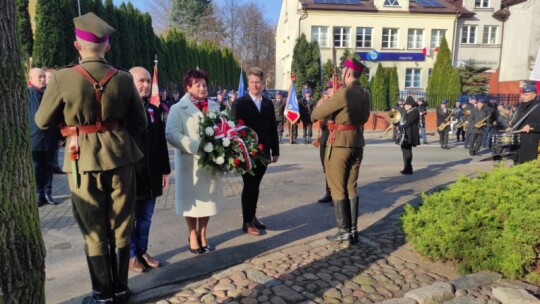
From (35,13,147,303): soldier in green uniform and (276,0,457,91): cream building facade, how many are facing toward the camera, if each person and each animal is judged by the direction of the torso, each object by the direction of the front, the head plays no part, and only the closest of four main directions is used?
1

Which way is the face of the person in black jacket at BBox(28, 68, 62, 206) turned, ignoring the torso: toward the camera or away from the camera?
toward the camera

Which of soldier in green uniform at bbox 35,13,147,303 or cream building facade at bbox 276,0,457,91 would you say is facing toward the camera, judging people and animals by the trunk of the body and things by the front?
the cream building facade

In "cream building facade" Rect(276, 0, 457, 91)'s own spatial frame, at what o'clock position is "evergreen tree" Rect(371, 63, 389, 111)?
The evergreen tree is roughly at 12 o'clock from the cream building facade.

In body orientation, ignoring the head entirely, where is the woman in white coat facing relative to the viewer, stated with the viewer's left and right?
facing the viewer and to the right of the viewer

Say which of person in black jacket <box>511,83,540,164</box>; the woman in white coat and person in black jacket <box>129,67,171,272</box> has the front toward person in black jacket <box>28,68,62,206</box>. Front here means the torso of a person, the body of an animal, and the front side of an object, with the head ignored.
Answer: person in black jacket <box>511,83,540,164</box>

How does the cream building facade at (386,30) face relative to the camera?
toward the camera

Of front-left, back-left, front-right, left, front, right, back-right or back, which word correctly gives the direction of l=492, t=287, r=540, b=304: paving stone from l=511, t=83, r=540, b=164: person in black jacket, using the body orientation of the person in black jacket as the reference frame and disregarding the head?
front-left

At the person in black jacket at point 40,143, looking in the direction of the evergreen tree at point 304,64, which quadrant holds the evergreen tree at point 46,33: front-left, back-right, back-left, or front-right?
front-left

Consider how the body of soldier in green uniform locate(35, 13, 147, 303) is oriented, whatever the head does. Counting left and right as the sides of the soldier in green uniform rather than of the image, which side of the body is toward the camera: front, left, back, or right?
back

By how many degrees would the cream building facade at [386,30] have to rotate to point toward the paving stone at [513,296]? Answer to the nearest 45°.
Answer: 0° — it already faces it

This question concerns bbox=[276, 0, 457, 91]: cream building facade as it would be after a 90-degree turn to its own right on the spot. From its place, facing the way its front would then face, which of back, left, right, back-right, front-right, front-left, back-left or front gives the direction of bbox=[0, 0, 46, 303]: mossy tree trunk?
left

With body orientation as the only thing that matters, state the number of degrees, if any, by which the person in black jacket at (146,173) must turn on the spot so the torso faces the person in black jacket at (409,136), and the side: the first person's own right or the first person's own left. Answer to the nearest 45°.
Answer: approximately 90° to the first person's own left

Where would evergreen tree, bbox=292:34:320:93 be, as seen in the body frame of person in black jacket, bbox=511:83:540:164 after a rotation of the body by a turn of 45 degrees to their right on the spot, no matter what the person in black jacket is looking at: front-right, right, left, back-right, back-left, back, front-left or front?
front-right

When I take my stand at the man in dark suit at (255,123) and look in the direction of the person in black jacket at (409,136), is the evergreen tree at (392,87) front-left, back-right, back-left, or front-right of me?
front-left

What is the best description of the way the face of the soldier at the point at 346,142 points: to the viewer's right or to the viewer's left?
to the viewer's left

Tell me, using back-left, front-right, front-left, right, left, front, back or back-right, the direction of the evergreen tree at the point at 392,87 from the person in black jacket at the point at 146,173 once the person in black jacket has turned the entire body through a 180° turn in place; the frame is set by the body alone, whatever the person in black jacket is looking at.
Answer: right

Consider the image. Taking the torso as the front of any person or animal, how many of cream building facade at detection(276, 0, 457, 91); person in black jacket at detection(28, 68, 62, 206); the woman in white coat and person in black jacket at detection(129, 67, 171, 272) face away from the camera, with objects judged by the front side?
0

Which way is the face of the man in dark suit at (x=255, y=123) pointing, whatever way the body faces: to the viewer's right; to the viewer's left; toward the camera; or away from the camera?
toward the camera

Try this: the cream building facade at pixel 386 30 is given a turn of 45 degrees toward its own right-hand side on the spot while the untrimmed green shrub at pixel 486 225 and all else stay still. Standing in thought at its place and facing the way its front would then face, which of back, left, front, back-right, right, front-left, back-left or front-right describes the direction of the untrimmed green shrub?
front-left

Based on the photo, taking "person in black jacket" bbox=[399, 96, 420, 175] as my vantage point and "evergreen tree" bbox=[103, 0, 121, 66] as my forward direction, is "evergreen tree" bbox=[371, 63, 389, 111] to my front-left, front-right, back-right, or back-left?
front-right
